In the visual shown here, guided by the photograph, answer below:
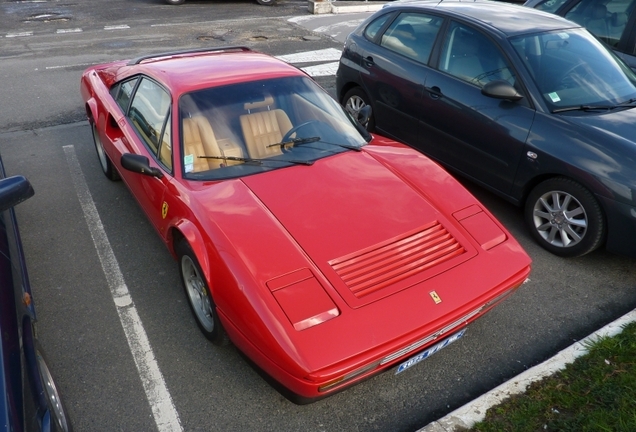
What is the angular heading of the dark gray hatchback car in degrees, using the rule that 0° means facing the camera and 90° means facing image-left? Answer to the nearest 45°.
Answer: approximately 315°

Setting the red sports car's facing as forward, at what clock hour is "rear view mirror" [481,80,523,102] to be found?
The rear view mirror is roughly at 9 o'clock from the red sports car.

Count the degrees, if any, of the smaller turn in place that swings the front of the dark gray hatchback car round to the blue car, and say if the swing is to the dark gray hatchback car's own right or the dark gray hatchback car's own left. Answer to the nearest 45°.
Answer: approximately 90° to the dark gray hatchback car's own right

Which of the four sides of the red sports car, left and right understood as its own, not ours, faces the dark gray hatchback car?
left

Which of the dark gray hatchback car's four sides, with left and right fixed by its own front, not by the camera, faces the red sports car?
right

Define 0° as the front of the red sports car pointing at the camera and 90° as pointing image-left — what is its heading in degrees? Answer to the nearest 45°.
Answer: approximately 315°

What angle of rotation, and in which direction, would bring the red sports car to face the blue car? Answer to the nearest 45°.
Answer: approximately 90° to its right
